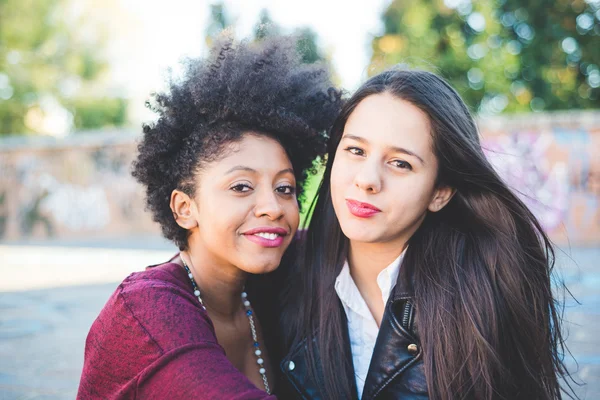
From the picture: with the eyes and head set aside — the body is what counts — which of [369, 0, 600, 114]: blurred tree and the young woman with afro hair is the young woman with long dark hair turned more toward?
the young woman with afro hair

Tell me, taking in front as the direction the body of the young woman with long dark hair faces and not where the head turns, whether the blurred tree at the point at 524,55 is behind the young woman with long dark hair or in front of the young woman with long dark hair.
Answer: behind

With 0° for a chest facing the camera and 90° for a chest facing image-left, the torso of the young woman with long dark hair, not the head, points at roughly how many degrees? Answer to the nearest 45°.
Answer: approximately 45°

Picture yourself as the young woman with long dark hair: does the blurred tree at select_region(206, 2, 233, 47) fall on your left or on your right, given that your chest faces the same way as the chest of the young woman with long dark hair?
on your right

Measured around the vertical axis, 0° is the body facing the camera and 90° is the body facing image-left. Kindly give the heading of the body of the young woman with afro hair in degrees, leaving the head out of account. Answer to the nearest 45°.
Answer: approximately 315°

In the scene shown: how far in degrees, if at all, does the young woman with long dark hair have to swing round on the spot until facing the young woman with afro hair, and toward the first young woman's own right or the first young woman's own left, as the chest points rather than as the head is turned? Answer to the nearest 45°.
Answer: approximately 45° to the first young woman's own right
